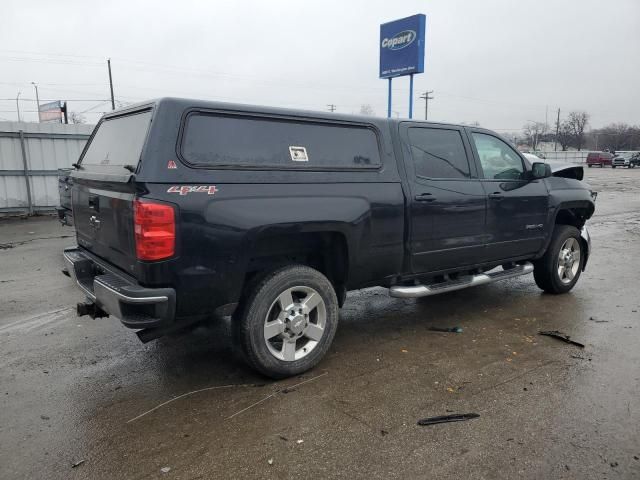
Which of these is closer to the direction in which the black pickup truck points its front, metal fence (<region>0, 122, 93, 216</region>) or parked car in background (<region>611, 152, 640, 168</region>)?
the parked car in background

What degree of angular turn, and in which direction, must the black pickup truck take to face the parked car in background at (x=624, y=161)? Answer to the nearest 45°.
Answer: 0° — it already faces it

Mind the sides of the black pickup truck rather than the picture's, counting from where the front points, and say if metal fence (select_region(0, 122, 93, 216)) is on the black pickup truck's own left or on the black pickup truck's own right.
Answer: on the black pickup truck's own left

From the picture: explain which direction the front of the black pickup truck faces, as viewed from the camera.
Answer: facing away from the viewer and to the right of the viewer

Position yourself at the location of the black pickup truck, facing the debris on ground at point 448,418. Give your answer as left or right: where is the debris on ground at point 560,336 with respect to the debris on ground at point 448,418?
left

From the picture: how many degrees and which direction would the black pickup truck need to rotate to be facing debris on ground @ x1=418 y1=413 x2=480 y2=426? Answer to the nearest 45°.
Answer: approximately 90° to its right

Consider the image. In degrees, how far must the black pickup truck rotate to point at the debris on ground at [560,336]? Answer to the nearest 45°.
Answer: approximately 45° to its right
